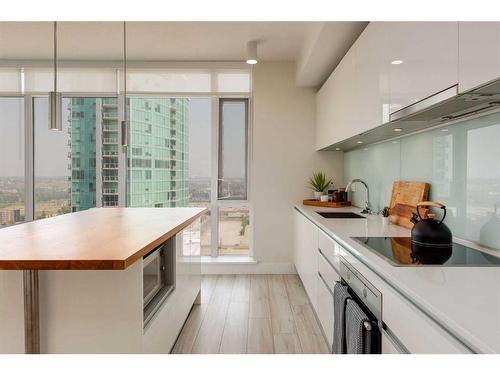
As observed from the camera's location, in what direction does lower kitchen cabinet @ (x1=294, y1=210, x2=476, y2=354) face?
facing to the left of the viewer

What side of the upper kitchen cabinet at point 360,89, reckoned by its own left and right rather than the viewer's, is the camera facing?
left

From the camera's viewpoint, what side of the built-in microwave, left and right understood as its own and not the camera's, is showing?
right

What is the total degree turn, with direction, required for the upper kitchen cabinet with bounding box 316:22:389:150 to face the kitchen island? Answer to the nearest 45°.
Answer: approximately 45° to its left

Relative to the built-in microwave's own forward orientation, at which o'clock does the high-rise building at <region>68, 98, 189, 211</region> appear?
The high-rise building is roughly at 9 o'clock from the built-in microwave.

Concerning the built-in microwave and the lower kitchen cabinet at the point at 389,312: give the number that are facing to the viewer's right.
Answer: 1
